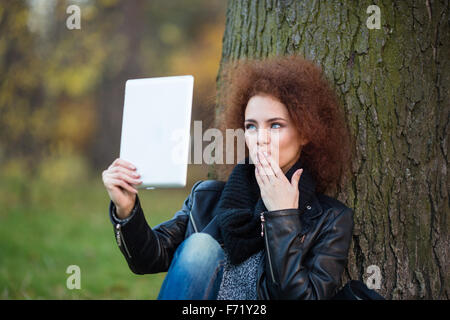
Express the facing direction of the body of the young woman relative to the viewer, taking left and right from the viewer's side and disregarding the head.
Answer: facing the viewer and to the left of the viewer

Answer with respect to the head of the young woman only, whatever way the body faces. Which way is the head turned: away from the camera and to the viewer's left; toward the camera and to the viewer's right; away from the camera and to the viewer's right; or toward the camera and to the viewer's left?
toward the camera and to the viewer's left

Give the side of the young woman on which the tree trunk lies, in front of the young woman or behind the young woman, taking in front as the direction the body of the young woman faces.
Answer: behind
